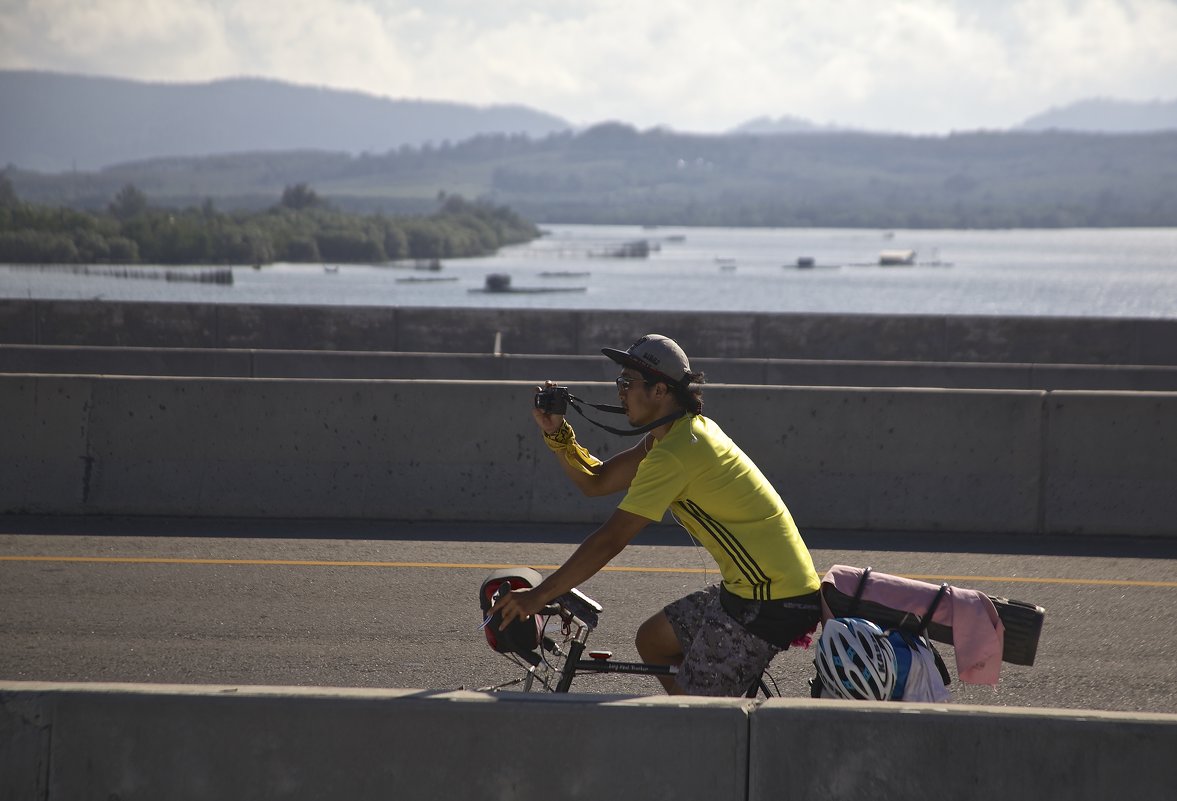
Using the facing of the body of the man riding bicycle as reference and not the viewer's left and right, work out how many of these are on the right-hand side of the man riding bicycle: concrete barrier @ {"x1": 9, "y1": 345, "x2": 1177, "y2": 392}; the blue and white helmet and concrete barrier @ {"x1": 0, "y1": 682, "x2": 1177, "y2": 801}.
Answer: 1

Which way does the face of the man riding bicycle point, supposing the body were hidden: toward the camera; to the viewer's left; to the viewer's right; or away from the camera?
to the viewer's left

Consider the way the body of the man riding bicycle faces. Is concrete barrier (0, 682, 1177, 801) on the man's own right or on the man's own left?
on the man's own left

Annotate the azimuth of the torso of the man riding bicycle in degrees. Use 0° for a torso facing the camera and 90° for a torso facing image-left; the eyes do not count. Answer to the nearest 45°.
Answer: approximately 90°

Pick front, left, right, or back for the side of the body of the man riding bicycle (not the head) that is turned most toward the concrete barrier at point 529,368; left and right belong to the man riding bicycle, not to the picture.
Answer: right

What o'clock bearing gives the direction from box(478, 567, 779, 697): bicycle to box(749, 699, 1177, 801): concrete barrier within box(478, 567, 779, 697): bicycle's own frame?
The concrete barrier is roughly at 7 o'clock from the bicycle.

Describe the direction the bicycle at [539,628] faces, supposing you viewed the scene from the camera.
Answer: facing to the left of the viewer

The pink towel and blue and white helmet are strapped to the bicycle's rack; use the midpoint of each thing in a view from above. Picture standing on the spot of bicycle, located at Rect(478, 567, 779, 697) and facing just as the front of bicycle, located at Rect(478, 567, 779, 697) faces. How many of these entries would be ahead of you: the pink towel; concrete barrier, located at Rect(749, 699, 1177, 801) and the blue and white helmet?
0

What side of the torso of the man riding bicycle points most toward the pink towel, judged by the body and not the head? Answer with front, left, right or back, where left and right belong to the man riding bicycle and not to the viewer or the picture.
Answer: back

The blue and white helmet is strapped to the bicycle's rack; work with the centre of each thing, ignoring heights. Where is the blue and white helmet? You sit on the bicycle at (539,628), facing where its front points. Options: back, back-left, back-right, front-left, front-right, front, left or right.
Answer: back

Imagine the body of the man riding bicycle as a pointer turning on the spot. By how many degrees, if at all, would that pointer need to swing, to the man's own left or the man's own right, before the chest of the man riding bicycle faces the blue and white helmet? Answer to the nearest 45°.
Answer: approximately 135° to the man's own left

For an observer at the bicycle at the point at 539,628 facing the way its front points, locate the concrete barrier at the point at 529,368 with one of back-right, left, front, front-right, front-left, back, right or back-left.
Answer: right

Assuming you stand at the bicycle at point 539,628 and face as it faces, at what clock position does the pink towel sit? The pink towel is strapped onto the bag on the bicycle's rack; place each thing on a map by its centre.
The pink towel is roughly at 6 o'clock from the bicycle.
